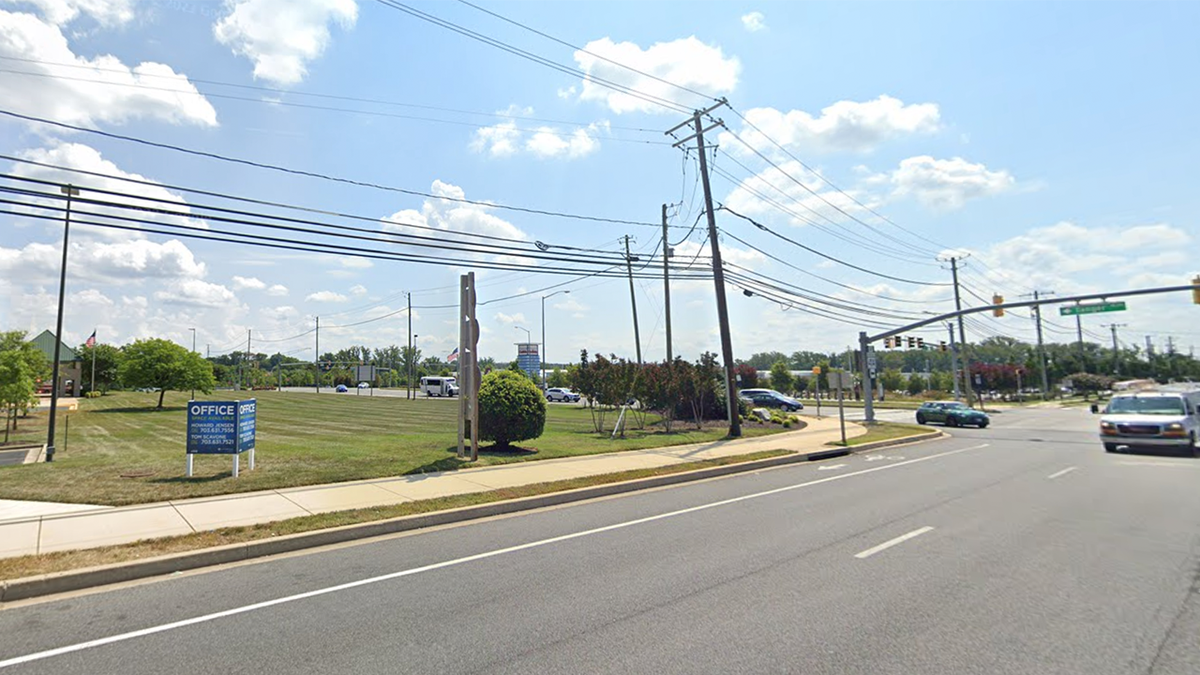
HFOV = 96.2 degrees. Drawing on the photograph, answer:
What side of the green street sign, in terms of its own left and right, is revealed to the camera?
front

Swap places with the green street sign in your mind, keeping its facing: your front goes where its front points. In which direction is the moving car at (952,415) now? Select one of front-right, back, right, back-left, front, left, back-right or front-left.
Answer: right

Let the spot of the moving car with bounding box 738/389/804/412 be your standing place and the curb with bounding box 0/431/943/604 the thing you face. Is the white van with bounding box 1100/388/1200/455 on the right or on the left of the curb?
left

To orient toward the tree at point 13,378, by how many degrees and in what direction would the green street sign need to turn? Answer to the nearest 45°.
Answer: approximately 45° to its right

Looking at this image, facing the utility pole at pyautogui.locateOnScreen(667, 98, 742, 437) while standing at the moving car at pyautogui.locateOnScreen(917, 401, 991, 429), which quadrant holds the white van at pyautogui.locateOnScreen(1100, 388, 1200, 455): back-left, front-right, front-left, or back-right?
front-left

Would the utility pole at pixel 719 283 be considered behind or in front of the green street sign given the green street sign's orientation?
in front

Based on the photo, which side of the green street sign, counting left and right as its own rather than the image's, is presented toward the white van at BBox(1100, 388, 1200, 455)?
front

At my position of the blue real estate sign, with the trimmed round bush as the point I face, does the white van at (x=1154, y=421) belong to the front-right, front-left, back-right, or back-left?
front-right

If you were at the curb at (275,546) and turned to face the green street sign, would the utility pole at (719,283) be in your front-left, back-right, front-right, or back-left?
front-left

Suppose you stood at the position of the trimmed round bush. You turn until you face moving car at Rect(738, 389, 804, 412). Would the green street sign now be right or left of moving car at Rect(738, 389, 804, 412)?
right

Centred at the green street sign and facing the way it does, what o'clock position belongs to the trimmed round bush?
The trimmed round bush is roughly at 1 o'clock from the green street sign.

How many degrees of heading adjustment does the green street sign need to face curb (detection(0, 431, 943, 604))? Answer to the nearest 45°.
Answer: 0° — it already faces it

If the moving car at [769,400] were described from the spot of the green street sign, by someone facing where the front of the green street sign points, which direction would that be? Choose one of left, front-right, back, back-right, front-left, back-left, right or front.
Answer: right
